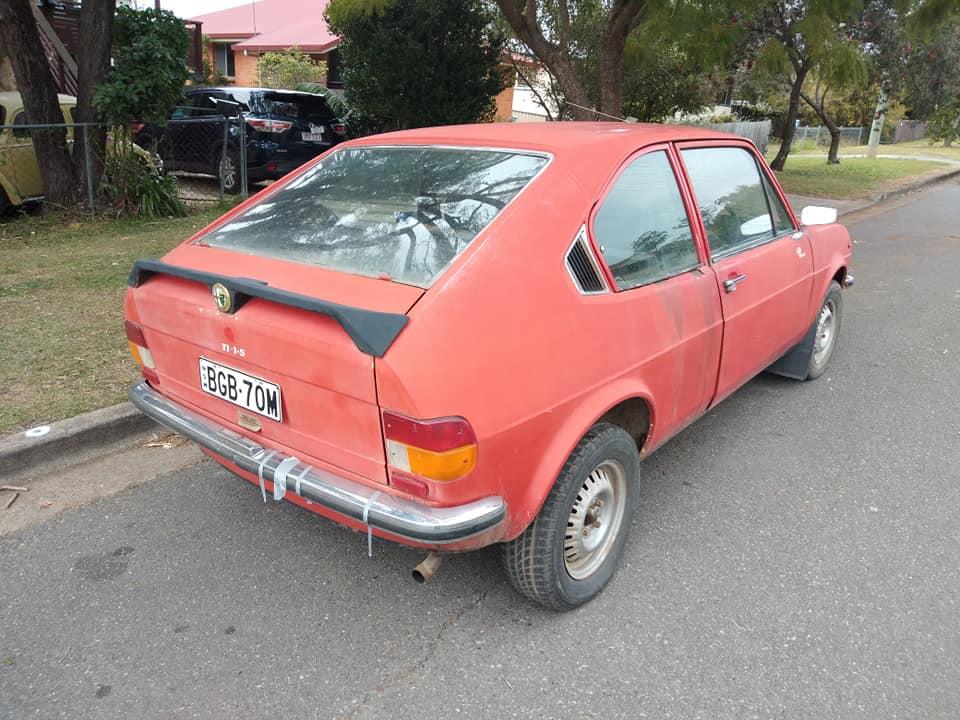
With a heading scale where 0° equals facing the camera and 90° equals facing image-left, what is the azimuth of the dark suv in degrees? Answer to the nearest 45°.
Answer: approximately 135°

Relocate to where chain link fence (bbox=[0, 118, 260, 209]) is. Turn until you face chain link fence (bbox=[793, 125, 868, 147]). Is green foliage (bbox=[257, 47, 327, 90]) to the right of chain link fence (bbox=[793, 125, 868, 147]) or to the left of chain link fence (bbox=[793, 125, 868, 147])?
left

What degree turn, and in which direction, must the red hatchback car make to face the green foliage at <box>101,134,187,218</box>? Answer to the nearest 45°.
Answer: approximately 90° to its left

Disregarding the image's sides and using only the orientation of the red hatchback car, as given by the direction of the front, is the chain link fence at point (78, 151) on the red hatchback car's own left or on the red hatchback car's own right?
on the red hatchback car's own left

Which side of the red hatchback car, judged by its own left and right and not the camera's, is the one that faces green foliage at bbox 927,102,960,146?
front

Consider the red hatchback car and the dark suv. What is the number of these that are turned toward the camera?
0

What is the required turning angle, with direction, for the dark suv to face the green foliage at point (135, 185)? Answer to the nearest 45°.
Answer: approximately 90° to its left

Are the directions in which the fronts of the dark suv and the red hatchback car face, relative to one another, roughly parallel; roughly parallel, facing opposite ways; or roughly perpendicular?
roughly perpendicular

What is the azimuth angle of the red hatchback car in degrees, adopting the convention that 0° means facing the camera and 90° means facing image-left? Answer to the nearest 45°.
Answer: approximately 225°

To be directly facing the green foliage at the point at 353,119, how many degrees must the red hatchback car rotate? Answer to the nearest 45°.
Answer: approximately 45° to its left

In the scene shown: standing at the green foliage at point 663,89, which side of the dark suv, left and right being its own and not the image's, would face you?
right

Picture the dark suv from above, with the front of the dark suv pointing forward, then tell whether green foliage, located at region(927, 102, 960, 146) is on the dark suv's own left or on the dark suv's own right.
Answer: on the dark suv's own right

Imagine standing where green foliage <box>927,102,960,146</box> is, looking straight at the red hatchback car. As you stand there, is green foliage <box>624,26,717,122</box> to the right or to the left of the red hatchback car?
right
